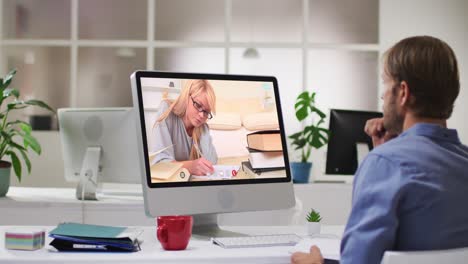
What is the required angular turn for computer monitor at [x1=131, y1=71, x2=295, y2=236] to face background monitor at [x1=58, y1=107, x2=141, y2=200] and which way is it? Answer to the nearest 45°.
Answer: approximately 180°

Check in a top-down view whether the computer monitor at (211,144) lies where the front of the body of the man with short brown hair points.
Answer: yes

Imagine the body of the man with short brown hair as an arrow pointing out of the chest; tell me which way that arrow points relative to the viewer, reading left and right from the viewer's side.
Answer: facing away from the viewer and to the left of the viewer

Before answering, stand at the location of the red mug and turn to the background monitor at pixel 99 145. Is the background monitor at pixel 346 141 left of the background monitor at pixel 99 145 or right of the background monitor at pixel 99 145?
right

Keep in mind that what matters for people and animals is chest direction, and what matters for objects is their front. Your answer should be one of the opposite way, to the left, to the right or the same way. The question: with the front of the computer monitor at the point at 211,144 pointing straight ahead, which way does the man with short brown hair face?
the opposite way

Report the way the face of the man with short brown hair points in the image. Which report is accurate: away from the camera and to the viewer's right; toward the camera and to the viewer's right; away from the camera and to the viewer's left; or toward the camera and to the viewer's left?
away from the camera and to the viewer's left
